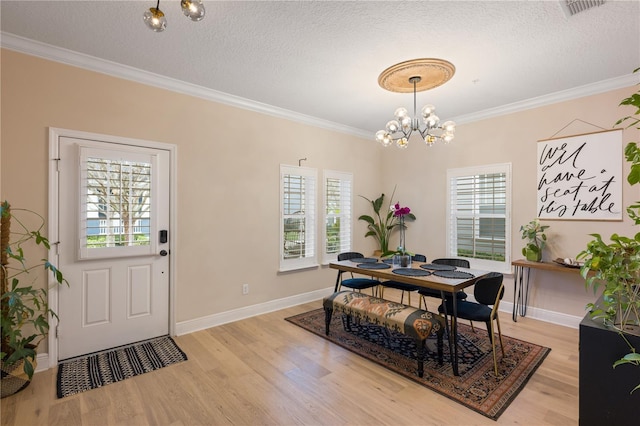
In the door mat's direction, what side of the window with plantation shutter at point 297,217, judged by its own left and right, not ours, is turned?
right

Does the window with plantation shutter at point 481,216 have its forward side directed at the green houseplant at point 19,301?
yes

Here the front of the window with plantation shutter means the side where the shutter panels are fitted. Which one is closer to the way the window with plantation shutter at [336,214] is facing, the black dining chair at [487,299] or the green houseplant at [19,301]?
the black dining chair

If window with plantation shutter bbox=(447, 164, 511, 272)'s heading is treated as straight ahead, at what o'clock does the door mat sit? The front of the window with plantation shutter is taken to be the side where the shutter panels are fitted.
The door mat is roughly at 12 o'clock from the window with plantation shutter.

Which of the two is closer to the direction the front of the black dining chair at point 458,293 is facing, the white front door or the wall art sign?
the white front door

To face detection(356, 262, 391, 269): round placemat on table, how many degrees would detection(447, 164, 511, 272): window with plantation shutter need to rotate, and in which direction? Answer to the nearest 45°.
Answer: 0° — it already faces it

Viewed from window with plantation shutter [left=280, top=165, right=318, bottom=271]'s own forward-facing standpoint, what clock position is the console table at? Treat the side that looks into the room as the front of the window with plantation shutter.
The console table is roughly at 11 o'clock from the window with plantation shutter.

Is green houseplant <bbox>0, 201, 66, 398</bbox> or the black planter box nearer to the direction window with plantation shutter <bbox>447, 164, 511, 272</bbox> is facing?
the green houseplant

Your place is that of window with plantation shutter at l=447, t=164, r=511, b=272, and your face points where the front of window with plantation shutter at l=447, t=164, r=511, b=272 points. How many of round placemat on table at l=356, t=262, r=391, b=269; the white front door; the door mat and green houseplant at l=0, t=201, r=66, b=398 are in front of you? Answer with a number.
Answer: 4

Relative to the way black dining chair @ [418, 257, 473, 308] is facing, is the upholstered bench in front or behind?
in front

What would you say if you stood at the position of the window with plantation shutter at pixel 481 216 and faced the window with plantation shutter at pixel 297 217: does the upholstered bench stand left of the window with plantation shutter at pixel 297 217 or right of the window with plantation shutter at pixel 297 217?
left

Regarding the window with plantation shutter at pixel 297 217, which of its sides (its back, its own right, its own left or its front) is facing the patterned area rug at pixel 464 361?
front

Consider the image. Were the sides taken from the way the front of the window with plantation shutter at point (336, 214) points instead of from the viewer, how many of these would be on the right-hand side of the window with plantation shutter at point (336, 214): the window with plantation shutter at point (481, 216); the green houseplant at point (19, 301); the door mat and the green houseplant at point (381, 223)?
2

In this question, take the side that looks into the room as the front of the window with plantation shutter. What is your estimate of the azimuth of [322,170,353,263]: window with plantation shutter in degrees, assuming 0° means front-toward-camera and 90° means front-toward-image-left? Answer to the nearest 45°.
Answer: approximately 315°

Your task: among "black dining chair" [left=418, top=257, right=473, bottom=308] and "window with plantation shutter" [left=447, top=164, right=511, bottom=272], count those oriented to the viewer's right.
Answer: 0

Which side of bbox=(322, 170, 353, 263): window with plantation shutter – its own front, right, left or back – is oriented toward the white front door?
right

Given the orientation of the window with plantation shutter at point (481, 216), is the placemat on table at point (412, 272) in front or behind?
in front
